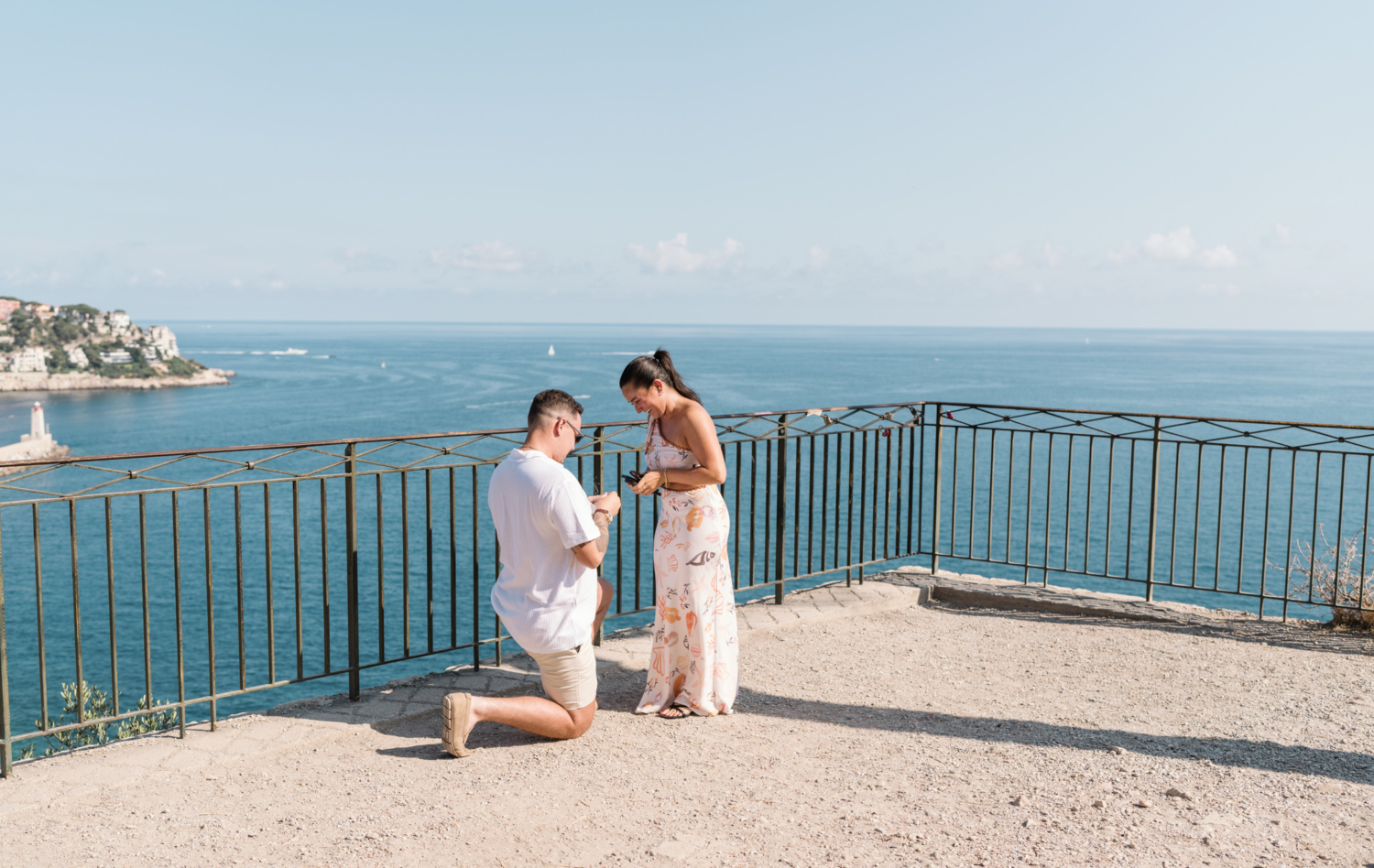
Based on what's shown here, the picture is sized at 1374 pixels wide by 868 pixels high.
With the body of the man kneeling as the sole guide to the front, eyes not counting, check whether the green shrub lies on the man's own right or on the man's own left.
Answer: on the man's own left

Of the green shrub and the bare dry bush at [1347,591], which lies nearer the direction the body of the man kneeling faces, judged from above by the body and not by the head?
the bare dry bush

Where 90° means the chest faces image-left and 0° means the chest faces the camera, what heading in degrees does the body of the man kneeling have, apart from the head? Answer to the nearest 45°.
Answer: approximately 225°
